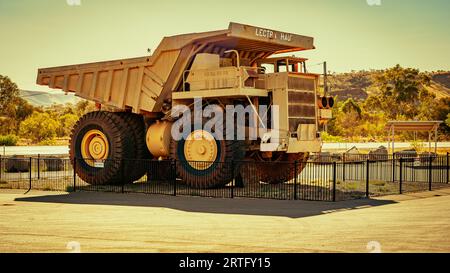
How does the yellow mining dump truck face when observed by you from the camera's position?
facing the viewer and to the right of the viewer
